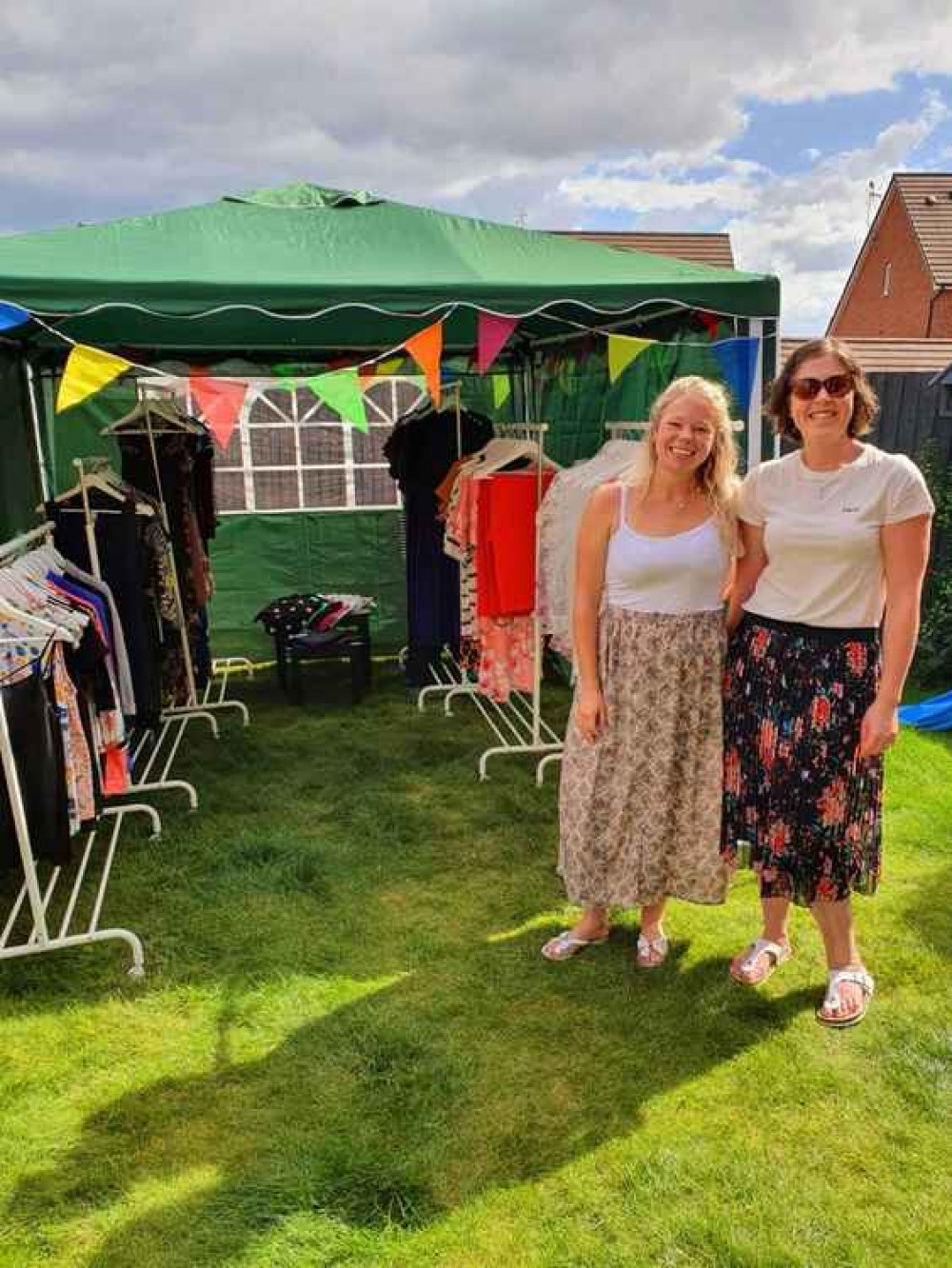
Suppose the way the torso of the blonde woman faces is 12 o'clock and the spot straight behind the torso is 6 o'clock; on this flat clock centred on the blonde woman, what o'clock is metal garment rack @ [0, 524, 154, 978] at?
The metal garment rack is roughly at 3 o'clock from the blonde woman.

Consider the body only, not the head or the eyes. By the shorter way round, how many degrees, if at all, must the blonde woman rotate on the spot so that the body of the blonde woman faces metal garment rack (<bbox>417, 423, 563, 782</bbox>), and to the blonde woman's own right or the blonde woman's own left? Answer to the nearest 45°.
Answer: approximately 180°

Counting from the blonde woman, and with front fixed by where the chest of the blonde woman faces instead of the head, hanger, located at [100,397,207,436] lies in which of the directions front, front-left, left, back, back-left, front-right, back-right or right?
back-right

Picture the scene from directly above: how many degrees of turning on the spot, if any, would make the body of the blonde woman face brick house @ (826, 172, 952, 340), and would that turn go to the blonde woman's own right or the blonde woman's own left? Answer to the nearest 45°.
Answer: approximately 180°

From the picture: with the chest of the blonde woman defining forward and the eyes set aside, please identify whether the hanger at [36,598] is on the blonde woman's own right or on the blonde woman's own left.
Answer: on the blonde woman's own right

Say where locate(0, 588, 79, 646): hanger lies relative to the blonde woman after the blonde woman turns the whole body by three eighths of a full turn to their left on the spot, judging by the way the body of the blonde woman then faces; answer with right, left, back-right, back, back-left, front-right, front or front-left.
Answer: back-left

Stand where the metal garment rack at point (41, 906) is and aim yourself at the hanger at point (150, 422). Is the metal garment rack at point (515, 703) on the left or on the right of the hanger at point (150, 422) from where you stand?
right

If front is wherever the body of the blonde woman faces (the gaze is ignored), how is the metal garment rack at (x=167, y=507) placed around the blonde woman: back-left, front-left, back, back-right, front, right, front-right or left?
back-right

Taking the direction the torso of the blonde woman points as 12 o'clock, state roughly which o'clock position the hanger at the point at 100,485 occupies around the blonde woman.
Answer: The hanger is roughly at 4 o'clock from the blonde woman.

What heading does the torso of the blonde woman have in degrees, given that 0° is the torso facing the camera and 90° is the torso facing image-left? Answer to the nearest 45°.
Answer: approximately 0°
